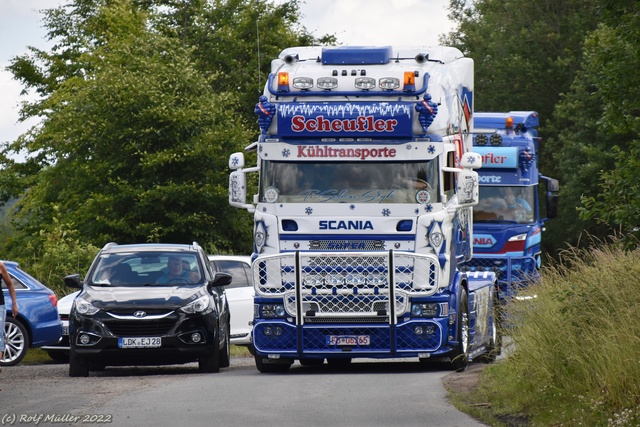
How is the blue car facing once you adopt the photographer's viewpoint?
facing to the left of the viewer

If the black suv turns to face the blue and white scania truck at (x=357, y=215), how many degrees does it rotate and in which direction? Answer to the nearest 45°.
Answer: approximately 90° to its left

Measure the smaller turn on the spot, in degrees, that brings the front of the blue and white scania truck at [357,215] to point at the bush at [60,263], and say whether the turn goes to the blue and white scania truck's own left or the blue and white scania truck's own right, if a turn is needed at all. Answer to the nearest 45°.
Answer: approximately 135° to the blue and white scania truck's own right

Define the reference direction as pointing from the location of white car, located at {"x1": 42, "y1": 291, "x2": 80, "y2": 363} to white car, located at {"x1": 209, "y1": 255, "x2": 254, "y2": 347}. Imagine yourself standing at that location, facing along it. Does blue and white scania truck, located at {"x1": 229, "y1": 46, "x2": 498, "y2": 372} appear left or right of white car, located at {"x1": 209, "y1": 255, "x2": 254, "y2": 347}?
right

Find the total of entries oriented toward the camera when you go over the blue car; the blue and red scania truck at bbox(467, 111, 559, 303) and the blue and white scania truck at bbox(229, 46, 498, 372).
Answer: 2
